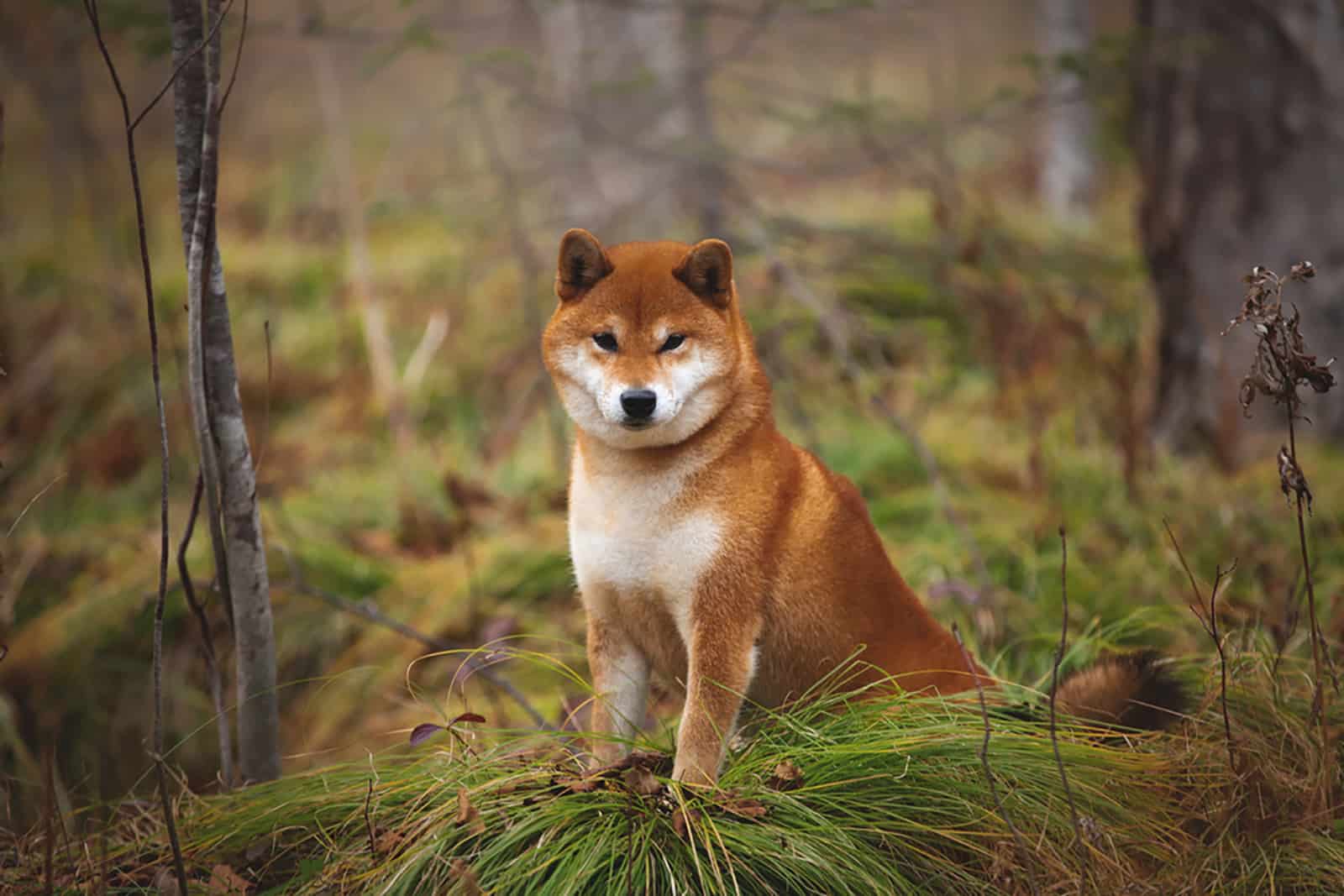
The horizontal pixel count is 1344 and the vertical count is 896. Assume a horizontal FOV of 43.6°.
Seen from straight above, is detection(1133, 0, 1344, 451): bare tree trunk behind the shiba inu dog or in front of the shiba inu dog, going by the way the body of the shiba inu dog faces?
behind

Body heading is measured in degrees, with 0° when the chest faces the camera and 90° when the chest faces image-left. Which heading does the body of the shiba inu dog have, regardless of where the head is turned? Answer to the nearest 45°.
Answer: approximately 45°

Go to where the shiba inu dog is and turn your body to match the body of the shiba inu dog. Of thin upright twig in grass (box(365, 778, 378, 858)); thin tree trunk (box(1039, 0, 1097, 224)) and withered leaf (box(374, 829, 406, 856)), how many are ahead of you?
2

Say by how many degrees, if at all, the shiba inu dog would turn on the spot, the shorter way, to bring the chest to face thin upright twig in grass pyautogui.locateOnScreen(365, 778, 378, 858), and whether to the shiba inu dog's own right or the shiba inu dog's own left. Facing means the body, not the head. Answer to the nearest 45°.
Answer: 0° — it already faces it

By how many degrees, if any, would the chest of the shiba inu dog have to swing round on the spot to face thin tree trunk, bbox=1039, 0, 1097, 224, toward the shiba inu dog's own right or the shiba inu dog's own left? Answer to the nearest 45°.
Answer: approximately 135° to the shiba inu dog's own right
